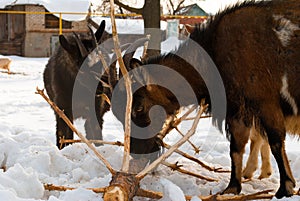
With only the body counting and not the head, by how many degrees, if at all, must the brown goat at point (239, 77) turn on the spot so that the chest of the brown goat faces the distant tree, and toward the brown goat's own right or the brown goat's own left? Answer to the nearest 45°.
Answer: approximately 90° to the brown goat's own right

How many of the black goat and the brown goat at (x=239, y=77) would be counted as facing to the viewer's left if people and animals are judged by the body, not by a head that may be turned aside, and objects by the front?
1

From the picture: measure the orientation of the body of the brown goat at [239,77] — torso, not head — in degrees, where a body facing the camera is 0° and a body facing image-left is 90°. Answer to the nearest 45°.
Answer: approximately 90°

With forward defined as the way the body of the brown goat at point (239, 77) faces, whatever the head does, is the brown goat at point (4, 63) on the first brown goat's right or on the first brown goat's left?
on the first brown goat's right

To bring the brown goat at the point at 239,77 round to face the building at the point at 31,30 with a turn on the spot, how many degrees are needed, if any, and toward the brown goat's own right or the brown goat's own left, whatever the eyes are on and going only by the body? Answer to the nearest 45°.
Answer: approximately 45° to the brown goat's own right

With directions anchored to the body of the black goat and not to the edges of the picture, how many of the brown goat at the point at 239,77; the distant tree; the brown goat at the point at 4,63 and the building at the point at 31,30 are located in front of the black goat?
1

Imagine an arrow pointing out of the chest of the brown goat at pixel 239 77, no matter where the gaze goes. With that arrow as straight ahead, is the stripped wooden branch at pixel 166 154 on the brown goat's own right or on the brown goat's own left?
on the brown goat's own left

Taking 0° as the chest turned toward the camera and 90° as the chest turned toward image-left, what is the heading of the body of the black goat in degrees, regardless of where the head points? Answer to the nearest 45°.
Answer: approximately 315°

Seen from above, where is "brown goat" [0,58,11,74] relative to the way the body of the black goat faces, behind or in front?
behind

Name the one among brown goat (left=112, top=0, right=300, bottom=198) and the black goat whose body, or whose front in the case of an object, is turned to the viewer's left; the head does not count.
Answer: the brown goat

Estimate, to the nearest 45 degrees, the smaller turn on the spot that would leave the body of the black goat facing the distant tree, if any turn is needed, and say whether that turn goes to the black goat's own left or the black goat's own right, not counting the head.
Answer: approximately 135° to the black goat's own left

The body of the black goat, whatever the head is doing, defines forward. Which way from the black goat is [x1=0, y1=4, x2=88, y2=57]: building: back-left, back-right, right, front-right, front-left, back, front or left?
back-left

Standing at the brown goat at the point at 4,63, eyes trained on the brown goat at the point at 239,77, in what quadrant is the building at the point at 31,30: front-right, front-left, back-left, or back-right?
back-left

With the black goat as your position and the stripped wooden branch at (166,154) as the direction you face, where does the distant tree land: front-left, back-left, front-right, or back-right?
back-left
